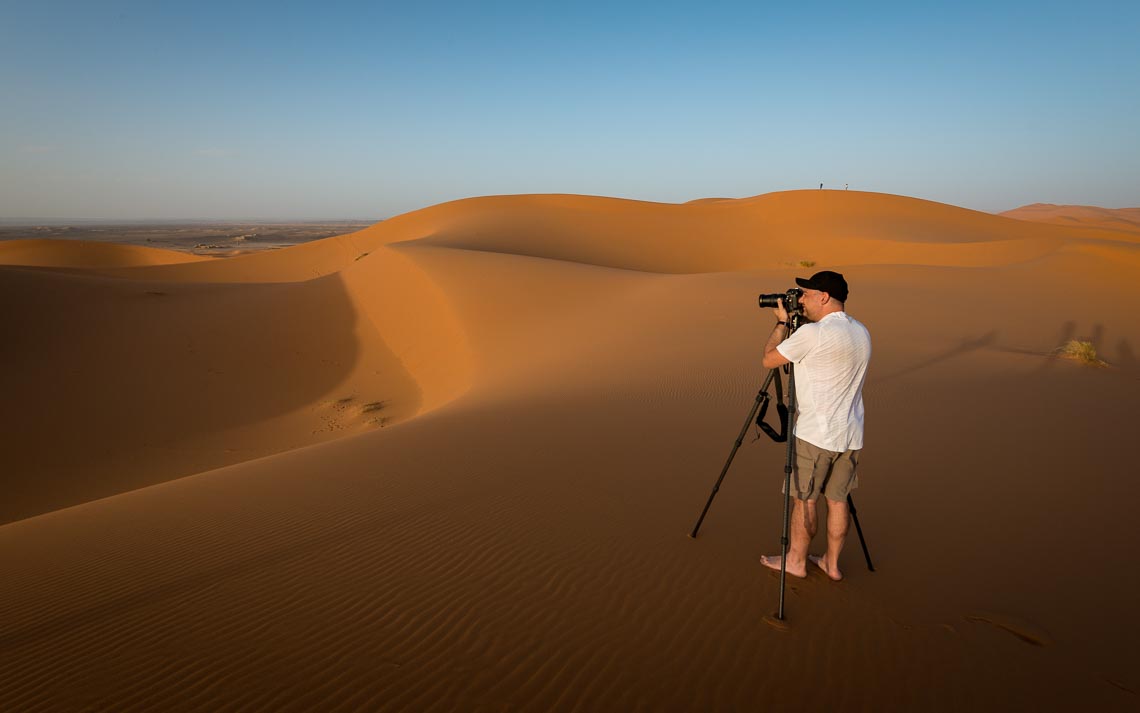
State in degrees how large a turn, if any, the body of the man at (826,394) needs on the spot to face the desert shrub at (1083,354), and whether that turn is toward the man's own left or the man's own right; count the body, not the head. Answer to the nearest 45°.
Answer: approximately 90° to the man's own right

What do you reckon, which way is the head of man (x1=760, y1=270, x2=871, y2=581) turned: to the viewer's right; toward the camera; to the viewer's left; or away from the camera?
to the viewer's left

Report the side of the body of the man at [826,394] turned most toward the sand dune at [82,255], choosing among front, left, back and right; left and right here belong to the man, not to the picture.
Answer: front

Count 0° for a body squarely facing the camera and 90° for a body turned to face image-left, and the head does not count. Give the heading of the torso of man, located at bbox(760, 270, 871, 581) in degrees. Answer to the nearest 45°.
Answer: approximately 135°

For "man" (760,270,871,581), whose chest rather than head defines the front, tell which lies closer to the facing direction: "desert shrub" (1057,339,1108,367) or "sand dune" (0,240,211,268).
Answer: the sand dune
